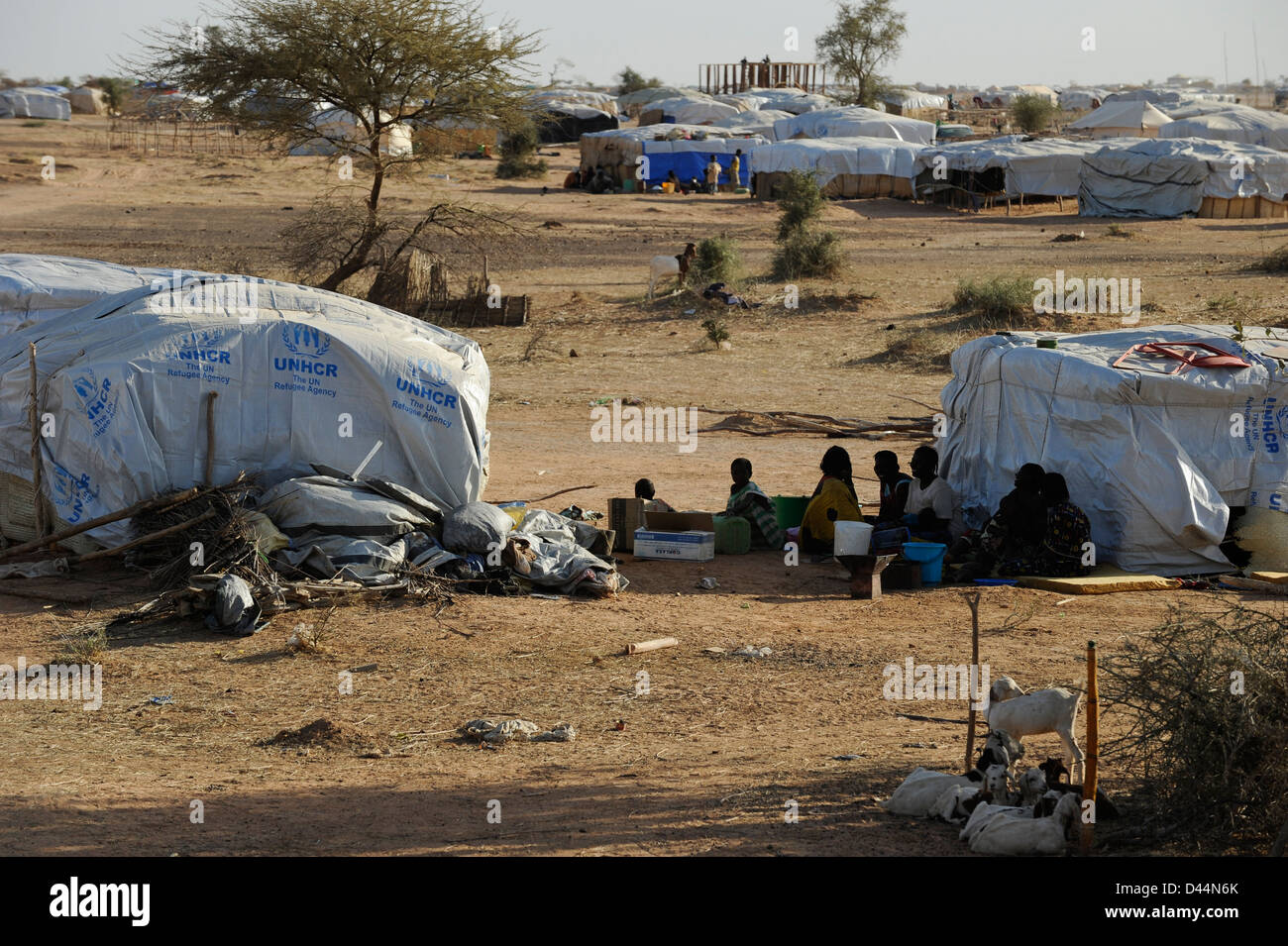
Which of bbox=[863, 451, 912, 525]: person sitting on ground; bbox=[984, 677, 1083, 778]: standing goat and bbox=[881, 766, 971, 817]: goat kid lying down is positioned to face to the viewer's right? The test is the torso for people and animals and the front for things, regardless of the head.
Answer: the goat kid lying down

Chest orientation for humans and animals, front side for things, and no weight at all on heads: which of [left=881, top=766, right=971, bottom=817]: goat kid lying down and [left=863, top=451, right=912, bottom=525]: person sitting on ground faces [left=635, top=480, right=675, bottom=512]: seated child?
the person sitting on ground

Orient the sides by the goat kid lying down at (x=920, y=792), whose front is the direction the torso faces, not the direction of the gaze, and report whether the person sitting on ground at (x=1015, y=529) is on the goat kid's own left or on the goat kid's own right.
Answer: on the goat kid's own left

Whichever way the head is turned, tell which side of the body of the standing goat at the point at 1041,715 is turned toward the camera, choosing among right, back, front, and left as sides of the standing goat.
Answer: left

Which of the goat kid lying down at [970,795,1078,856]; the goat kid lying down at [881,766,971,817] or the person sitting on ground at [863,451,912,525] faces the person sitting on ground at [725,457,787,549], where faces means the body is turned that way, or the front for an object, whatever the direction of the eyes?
the person sitting on ground at [863,451,912,525]

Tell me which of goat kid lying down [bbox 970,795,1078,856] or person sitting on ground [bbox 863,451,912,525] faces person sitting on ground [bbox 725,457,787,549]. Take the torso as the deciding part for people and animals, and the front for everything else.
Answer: person sitting on ground [bbox 863,451,912,525]

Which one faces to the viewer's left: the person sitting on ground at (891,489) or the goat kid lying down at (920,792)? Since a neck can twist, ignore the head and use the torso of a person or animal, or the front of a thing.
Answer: the person sitting on ground

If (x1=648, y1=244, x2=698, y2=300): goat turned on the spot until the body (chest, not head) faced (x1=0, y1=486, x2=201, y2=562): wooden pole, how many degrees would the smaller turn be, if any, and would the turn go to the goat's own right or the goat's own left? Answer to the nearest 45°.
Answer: approximately 90° to the goat's own right

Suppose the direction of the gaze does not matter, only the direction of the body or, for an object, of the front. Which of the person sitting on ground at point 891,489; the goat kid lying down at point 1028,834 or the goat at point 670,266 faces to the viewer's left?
the person sitting on ground

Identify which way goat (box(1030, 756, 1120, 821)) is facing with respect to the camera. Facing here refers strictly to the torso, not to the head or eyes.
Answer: to the viewer's left

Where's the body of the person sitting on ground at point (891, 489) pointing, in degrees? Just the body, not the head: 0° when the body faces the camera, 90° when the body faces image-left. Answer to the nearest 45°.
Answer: approximately 90°

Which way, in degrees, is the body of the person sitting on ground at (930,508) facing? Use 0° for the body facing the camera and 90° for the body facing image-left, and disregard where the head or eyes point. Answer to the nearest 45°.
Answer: approximately 45°

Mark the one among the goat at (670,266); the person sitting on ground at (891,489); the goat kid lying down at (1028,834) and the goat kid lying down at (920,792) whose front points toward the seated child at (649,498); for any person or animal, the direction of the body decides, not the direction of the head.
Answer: the person sitting on ground

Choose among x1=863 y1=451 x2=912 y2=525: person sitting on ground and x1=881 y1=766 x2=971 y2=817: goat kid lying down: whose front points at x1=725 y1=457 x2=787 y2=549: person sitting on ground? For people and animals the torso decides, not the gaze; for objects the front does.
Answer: x1=863 y1=451 x2=912 y2=525: person sitting on ground
